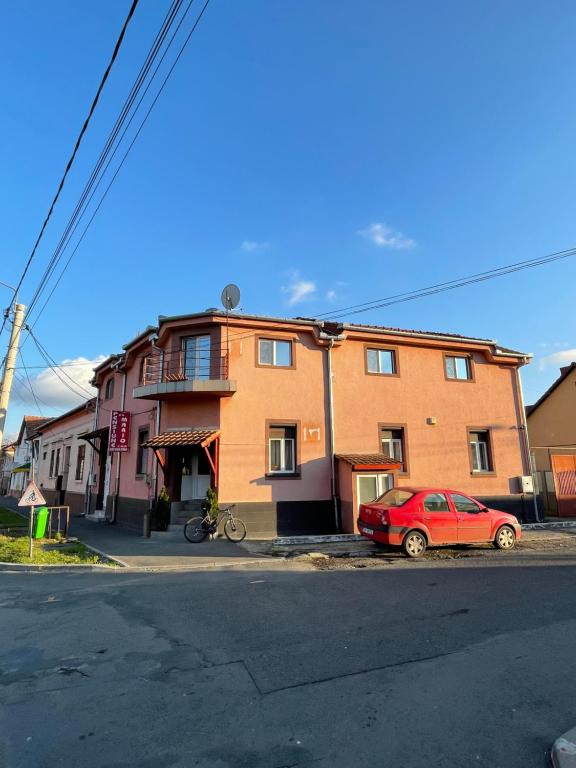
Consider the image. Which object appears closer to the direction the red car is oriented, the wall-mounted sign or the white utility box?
the white utility box

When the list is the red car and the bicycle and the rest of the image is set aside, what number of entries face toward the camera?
0

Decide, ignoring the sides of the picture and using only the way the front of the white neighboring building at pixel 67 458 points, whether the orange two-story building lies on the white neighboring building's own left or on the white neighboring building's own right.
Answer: on the white neighboring building's own left

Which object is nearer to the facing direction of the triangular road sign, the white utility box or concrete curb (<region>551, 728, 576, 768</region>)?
the concrete curb

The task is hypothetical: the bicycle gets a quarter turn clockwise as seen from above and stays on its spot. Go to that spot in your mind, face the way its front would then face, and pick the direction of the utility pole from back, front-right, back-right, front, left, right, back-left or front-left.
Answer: right

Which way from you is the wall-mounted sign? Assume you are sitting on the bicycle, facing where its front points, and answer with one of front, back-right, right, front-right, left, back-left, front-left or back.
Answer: back-left

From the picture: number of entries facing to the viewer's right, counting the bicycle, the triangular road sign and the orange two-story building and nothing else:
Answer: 1

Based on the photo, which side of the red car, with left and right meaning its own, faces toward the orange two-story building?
left

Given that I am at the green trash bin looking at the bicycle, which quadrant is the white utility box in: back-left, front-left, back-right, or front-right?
front-left

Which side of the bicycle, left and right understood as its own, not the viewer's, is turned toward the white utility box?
front

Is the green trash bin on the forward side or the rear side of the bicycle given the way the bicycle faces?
on the rear side

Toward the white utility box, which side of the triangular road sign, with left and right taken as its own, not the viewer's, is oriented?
left

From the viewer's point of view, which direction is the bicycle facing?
to the viewer's right

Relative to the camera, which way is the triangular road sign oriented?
toward the camera
